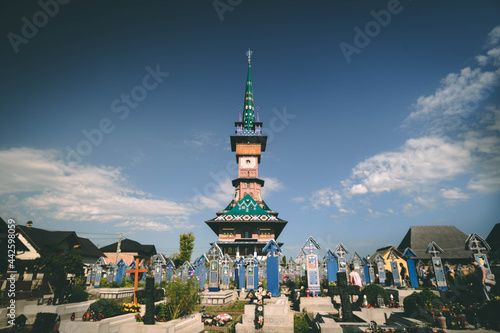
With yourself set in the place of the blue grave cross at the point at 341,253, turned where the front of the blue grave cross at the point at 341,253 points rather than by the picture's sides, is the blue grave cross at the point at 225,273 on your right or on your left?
on your right

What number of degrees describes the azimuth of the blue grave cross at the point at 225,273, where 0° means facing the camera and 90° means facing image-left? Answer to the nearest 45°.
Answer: approximately 0°

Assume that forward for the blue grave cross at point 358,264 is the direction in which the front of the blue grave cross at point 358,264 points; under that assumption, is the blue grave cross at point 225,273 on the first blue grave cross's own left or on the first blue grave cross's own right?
on the first blue grave cross's own right

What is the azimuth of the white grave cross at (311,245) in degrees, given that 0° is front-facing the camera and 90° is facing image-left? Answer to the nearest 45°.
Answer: approximately 0°

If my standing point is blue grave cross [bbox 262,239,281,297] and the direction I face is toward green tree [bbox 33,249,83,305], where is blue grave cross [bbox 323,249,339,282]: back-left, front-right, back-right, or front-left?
back-right
